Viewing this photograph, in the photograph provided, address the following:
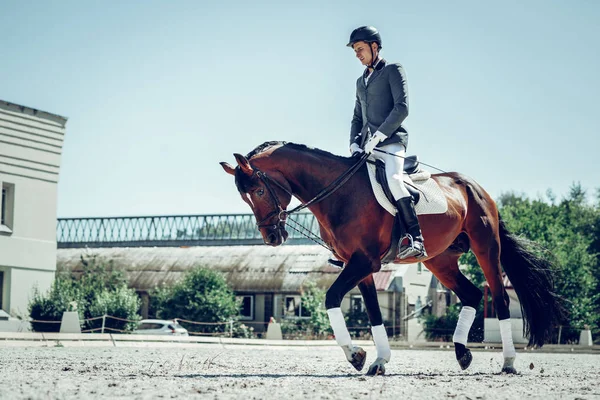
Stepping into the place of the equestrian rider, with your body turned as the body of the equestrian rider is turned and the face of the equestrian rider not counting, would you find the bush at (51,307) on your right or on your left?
on your right

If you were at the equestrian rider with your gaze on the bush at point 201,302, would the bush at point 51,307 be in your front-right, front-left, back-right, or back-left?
front-left

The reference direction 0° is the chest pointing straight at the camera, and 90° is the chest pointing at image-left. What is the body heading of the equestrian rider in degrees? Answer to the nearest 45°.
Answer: approximately 45°

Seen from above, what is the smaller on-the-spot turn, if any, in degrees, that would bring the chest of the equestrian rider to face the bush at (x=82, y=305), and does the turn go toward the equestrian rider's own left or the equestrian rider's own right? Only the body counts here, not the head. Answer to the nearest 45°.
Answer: approximately 90° to the equestrian rider's own right

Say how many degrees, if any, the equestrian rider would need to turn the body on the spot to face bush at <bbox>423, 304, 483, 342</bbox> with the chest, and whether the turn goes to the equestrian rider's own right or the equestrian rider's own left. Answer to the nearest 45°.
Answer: approximately 135° to the equestrian rider's own right

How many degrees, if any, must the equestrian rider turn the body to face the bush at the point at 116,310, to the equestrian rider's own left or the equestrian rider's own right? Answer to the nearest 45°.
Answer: approximately 90° to the equestrian rider's own right

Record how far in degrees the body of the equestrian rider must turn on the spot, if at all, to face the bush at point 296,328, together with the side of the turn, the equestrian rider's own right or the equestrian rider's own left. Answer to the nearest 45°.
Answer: approximately 135° to the equestrian rider's own right

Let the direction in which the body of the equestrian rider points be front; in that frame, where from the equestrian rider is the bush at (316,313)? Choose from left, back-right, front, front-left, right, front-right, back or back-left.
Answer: back-right

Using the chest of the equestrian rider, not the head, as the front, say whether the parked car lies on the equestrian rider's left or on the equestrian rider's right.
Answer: on the equestrian rider's right

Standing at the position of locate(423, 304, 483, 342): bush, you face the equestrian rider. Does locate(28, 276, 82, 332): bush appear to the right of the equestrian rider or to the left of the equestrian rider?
right

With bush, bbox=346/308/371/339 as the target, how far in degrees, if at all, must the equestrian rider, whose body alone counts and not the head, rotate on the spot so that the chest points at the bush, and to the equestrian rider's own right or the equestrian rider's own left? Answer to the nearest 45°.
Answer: approximately 135° to the equestrian rider's own right
